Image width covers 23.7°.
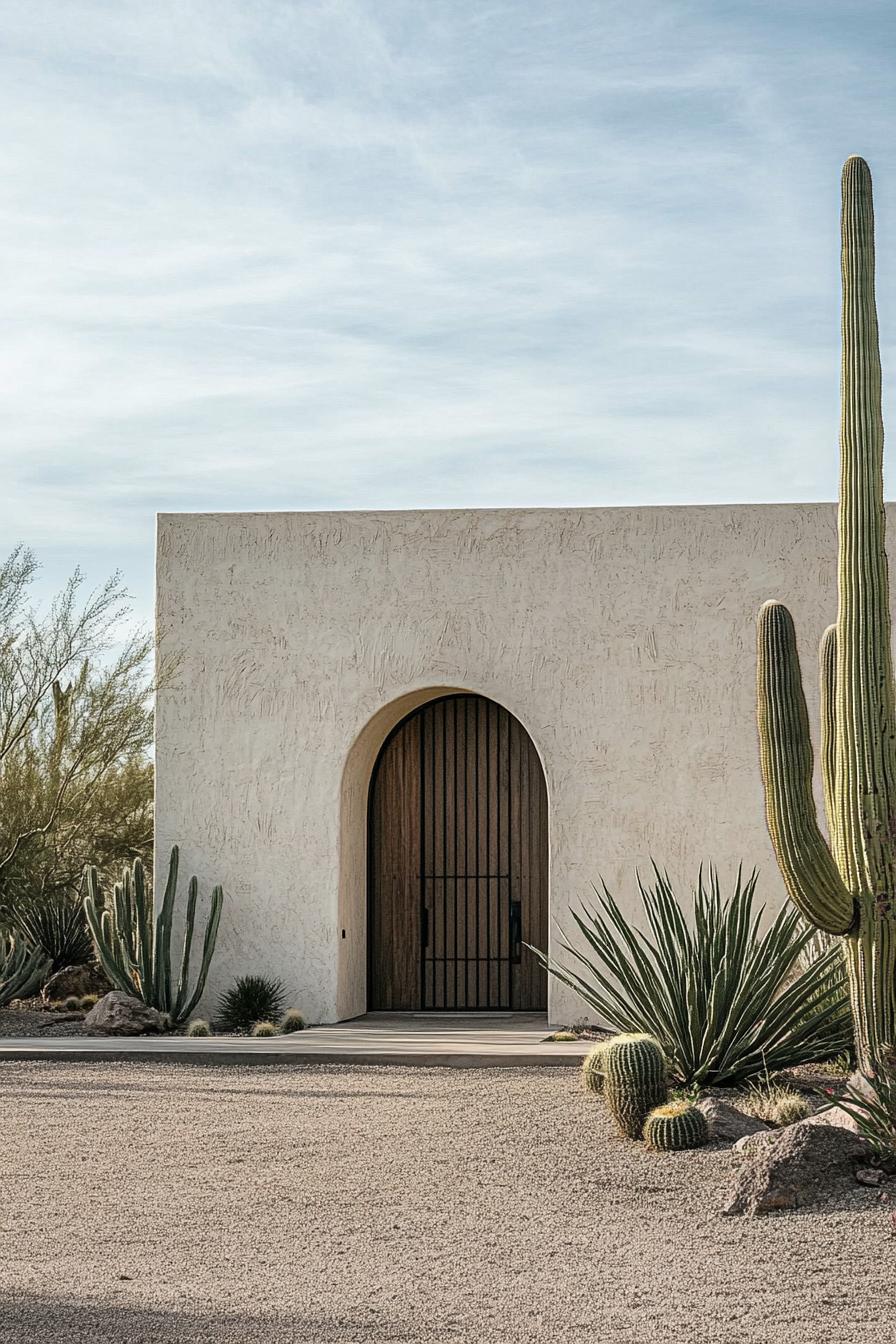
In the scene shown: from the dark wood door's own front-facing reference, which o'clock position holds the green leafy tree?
The green leafy tree is roughly at 3 o'clock from the dark wood door.

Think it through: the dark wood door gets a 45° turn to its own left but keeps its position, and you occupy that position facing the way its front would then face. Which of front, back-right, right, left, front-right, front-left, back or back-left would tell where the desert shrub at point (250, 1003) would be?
right

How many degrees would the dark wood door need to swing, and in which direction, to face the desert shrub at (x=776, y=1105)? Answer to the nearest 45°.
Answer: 0° — it already faces it

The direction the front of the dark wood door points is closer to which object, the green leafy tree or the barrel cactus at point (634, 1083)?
the barrel cactus

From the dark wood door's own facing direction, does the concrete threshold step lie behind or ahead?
ahead

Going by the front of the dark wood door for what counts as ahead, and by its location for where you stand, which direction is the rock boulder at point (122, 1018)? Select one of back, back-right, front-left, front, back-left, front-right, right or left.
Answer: front-right

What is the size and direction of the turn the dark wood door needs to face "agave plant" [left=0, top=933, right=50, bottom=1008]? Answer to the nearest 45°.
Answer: approximately 90° to its right

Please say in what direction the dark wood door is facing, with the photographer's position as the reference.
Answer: facing the viewer

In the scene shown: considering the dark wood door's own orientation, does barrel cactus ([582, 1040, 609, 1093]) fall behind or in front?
in front

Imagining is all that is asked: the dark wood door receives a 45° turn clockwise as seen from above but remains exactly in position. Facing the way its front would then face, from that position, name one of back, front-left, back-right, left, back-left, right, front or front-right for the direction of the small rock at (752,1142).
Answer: front-left

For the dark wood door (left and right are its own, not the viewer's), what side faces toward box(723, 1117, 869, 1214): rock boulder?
front
